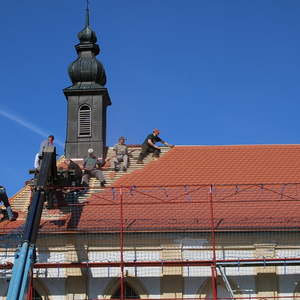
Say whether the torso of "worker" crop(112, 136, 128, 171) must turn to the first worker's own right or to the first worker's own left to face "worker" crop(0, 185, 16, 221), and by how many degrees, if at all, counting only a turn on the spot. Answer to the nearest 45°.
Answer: approximately 45° to the first worker's own right

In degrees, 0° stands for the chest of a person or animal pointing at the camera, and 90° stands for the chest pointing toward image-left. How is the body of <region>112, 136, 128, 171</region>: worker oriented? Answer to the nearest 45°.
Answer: approximately 0°

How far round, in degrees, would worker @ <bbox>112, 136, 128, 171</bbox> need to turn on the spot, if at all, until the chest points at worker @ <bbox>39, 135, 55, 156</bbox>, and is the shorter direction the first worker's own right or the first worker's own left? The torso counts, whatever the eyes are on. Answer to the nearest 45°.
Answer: approximately 45° to the first worker's own right

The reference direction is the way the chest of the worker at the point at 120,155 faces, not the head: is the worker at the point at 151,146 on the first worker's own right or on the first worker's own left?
on the first worker's own left
